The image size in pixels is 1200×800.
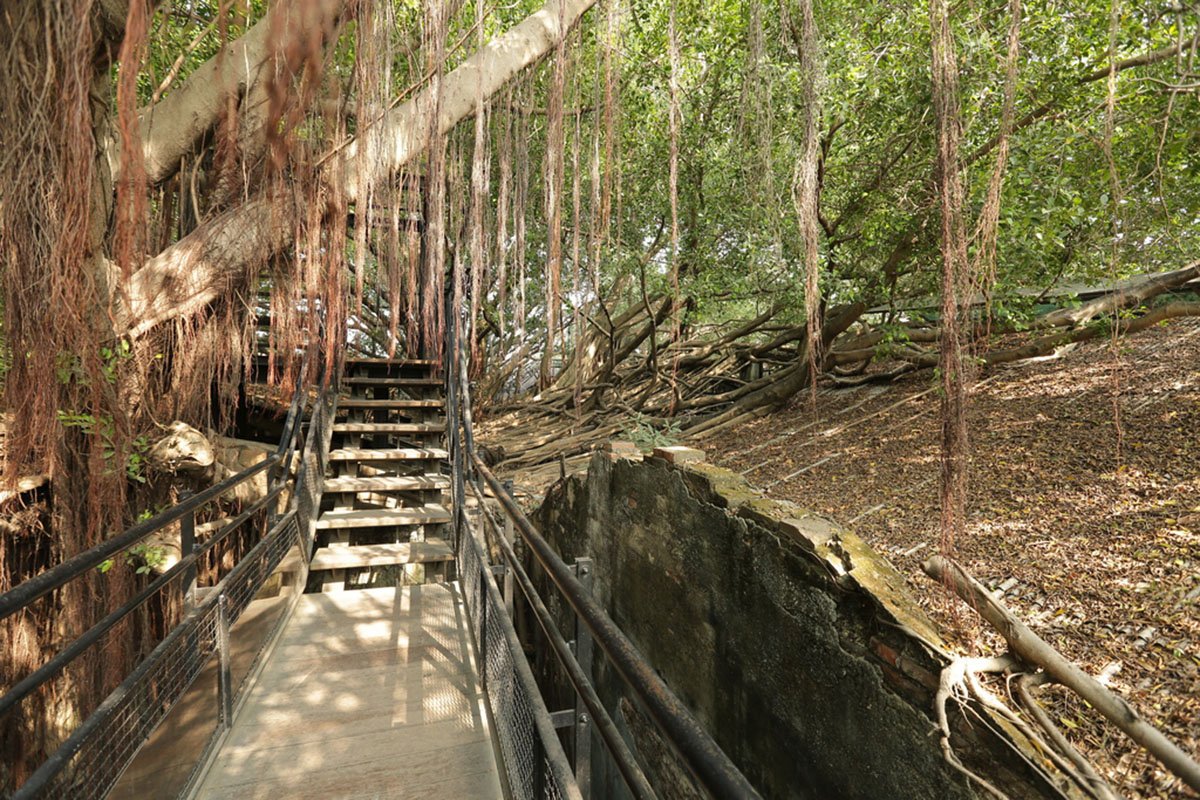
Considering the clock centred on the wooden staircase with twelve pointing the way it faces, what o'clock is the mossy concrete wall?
The mossy concrete wall is roughly at 11 o'clock from the wooden staircase.

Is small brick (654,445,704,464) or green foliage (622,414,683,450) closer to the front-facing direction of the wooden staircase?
the small brick

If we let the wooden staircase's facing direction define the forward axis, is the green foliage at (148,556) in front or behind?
in front

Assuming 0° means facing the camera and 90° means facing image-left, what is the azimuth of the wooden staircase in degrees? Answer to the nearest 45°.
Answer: approximately 0°

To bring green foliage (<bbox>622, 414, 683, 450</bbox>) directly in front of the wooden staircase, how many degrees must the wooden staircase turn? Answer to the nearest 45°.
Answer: approximately 135° to its left

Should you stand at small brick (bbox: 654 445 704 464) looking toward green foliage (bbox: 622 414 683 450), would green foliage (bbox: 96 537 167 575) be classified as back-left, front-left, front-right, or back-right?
back-left

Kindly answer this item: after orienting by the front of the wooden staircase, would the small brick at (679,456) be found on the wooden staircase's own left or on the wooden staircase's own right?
on the wooden staircase's own left
